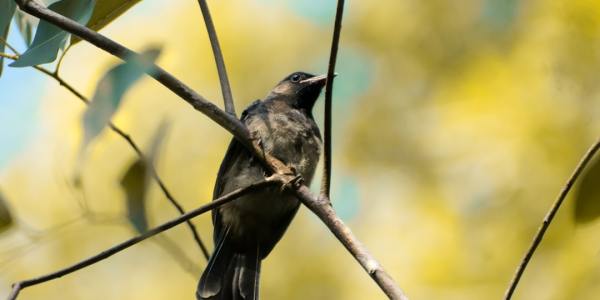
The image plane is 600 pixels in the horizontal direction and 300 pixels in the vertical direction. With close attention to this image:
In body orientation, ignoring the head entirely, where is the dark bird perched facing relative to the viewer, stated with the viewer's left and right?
facing the viewer and to the right of the viewer
